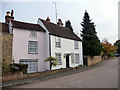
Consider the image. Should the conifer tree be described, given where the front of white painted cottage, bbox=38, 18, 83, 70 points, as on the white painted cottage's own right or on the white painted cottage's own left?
on the white painted cottage's own left

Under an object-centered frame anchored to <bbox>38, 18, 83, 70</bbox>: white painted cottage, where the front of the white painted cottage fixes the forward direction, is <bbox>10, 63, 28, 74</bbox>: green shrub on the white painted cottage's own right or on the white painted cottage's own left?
on the white painted cottage's own right

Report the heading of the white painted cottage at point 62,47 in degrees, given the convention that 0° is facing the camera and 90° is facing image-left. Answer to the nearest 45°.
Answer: approximately 315°

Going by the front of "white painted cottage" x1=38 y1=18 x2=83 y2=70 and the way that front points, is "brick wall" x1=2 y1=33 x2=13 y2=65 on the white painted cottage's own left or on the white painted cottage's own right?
on the white painted cottage's own right
